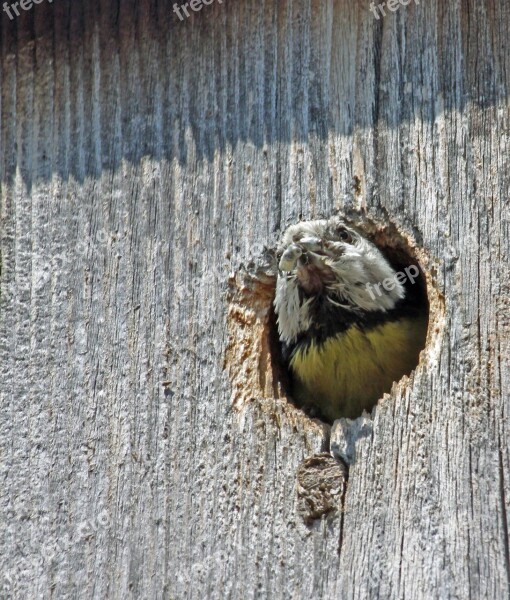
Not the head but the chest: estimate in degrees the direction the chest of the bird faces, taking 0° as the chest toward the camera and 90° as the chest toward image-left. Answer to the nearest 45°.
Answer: approximately 45°
